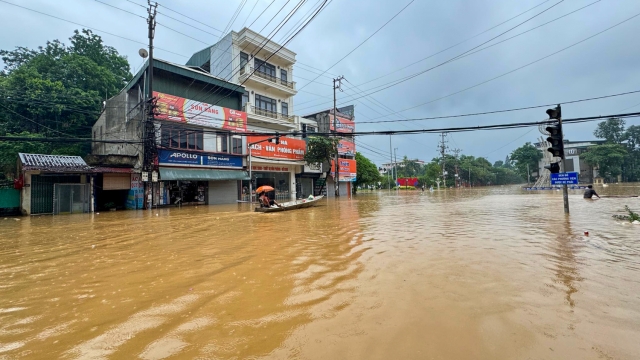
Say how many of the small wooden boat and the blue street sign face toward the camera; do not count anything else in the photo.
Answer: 1

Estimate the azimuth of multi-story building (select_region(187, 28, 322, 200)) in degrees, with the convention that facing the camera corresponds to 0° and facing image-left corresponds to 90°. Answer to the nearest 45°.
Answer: approximately 315°

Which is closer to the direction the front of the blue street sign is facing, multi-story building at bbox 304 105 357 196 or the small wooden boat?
the small wooden boat

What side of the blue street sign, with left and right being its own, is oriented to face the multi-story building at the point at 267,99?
right

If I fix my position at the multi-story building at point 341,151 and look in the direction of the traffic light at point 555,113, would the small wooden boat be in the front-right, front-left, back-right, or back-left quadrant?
front-right

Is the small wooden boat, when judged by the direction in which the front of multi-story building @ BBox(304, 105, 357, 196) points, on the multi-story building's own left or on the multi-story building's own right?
on the multi-story building's own right

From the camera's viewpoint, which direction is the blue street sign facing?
toward the camera

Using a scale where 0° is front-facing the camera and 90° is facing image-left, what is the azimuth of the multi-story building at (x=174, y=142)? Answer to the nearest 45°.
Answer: approximately 315°

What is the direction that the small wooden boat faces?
to the viewer's right

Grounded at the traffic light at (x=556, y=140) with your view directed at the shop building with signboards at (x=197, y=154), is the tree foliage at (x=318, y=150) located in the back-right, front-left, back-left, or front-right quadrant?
front-right

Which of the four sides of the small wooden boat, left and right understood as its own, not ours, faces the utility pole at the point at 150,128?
back

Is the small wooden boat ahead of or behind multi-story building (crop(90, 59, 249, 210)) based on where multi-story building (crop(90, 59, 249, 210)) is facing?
ahead

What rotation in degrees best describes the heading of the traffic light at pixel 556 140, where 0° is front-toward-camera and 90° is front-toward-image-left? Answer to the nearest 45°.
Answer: approximately 45°

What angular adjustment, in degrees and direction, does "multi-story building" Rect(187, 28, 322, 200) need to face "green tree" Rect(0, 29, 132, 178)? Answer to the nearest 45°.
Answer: approximately 135° to its right

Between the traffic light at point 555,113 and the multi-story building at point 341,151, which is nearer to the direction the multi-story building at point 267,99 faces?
the traffic light
